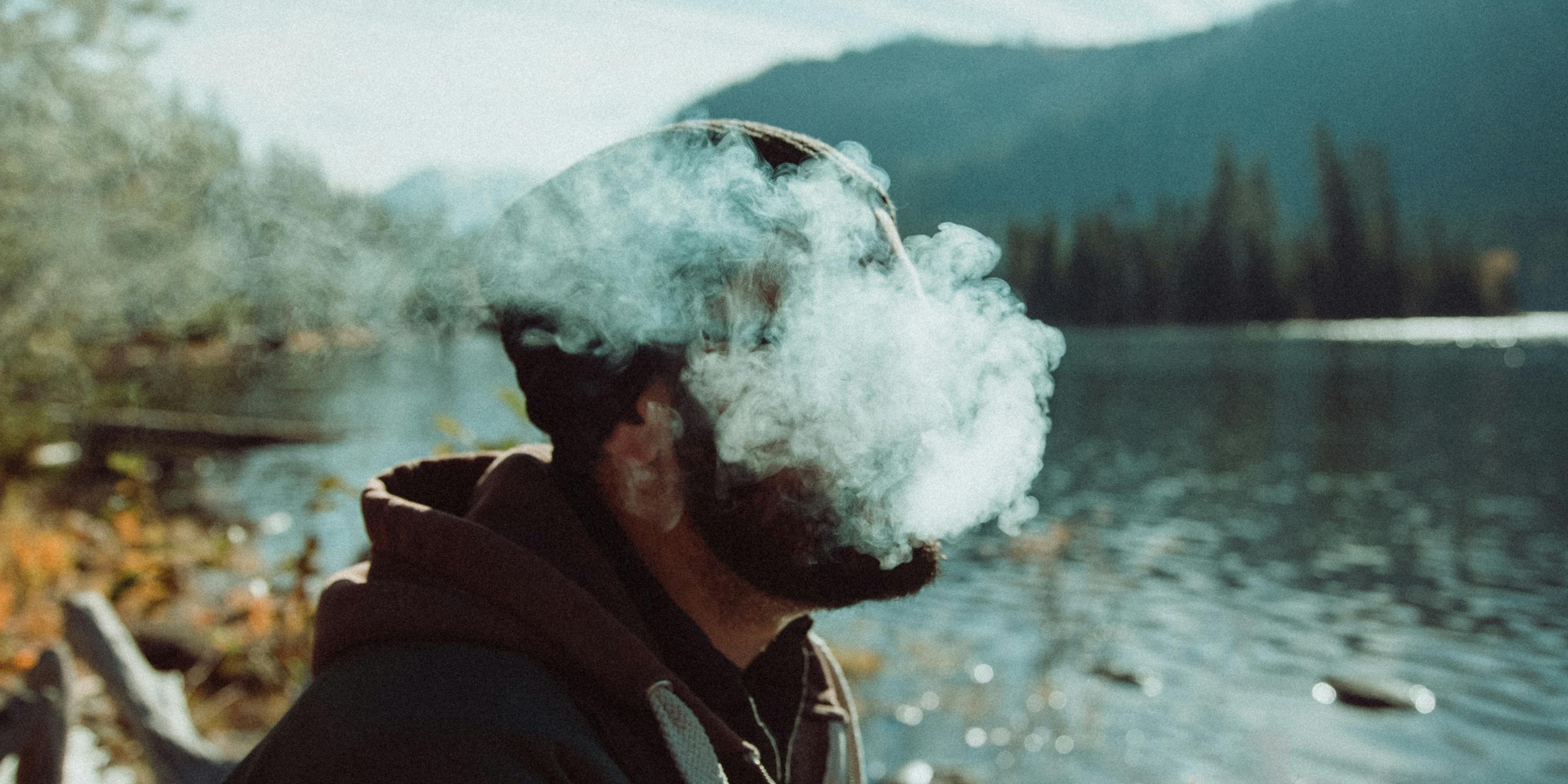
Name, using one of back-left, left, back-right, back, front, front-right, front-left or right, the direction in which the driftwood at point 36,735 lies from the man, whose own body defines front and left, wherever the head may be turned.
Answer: back-left

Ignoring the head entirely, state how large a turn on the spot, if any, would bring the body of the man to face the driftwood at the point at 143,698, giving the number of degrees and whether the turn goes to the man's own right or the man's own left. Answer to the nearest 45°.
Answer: approximately 135° to the man's own left

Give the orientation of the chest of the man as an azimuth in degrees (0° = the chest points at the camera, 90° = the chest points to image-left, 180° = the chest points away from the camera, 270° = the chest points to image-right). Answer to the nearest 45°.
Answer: approximately 270°

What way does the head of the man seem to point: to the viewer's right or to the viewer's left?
to the viewer's right
